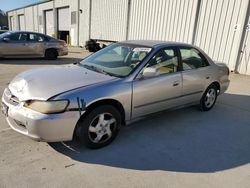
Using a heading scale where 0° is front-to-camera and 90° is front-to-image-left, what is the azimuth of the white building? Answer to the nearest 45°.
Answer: approximately 45°

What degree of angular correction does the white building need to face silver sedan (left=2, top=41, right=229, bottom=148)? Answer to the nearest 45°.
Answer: approximately 45° to its left

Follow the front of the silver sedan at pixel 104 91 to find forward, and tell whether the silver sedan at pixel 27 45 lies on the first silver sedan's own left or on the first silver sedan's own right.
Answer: on the first silver sedan's own right

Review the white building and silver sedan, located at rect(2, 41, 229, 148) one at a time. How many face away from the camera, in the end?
0
